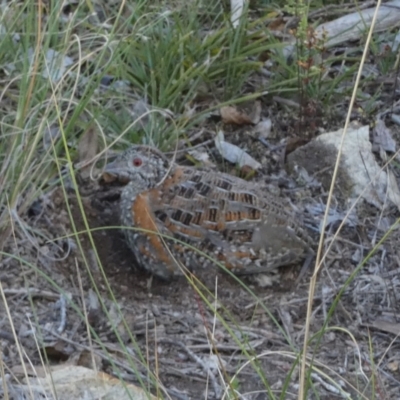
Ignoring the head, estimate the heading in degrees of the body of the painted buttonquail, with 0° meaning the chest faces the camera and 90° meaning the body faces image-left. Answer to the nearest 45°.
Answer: approximately 90°

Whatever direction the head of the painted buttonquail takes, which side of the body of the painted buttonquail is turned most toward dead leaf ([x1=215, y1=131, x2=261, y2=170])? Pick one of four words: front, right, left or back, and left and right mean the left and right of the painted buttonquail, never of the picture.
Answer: right
